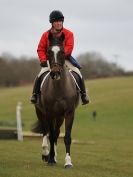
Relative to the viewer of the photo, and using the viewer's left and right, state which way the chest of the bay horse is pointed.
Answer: facing the viewer

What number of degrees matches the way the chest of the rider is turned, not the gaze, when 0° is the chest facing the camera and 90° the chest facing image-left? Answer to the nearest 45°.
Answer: approximately 0°
